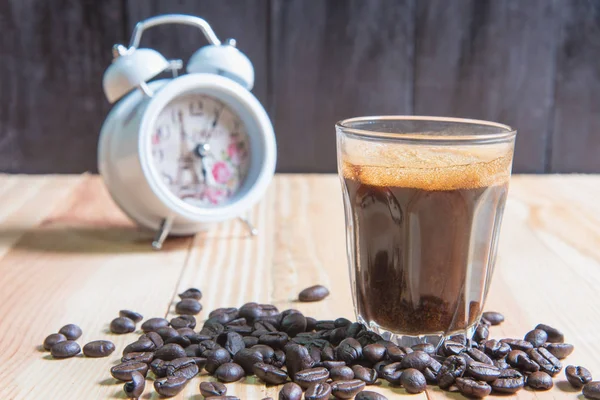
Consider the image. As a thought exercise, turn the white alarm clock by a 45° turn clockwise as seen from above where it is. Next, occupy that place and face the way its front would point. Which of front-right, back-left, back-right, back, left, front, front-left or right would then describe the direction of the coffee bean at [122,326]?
front

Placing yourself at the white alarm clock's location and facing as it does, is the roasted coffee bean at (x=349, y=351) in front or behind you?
in front

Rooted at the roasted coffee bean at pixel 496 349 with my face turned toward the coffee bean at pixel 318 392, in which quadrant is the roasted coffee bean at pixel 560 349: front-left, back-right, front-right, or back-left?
back-left

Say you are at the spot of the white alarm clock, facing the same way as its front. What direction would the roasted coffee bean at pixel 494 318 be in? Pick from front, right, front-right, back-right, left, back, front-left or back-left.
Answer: front

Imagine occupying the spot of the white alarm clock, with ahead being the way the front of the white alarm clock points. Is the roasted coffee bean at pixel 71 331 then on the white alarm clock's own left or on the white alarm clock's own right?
on the white alarm clock's own right

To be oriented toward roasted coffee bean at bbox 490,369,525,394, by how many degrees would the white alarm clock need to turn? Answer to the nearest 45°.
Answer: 0° — it already faces it

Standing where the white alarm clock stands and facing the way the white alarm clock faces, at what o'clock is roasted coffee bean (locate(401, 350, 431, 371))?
The roasted coffee bean is roughly at 1 o'clock from the white alarm clock.

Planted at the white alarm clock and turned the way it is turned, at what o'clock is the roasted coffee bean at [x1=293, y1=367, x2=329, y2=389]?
The roasted coffee bean is roughly at 1 o'clock from the white alarm clock.

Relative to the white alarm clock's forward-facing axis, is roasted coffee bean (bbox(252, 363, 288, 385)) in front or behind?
in front

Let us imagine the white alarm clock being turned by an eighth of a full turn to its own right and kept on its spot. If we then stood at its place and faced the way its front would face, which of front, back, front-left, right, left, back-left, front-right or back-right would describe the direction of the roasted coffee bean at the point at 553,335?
front-left

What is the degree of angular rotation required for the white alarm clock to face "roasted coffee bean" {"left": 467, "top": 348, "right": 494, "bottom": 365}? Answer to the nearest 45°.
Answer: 0° — it already faces it

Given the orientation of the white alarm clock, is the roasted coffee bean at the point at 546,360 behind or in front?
in front

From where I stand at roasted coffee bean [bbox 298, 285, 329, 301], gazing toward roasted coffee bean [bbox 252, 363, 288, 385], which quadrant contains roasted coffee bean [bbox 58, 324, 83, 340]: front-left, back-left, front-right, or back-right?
front-right

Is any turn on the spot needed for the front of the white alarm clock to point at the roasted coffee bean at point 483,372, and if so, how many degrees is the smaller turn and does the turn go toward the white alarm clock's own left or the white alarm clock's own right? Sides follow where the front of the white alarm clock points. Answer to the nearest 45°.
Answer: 0° — it already faces it
